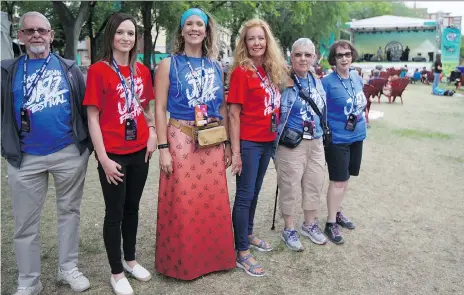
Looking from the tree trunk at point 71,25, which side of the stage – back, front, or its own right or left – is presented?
front

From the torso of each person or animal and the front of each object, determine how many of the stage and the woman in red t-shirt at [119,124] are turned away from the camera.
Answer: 0

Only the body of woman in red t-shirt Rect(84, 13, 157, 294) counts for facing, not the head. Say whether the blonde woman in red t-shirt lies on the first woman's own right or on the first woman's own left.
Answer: on the first woman's own left

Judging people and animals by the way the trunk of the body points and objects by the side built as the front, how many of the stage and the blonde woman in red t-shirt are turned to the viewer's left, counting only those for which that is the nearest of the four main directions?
0

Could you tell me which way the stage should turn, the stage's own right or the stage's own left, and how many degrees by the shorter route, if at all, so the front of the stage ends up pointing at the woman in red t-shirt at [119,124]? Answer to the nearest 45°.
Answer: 0° — it already faces them

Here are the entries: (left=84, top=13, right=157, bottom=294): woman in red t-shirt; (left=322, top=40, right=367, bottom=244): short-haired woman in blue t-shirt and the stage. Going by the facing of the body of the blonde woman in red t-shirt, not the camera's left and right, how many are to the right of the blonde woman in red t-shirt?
1

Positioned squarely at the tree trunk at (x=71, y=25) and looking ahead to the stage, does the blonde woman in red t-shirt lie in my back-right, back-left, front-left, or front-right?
back-right

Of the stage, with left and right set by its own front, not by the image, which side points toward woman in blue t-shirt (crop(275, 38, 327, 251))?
front

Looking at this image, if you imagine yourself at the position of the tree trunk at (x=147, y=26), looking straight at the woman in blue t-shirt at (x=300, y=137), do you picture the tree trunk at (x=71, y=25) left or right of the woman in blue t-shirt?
right

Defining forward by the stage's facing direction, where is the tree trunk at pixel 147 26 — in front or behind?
in front

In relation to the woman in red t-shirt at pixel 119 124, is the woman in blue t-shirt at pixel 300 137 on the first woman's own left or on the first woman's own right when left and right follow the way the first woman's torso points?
on the first woman's own left

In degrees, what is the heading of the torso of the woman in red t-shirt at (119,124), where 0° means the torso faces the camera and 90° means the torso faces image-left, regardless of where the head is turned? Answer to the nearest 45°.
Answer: approximately 315°
